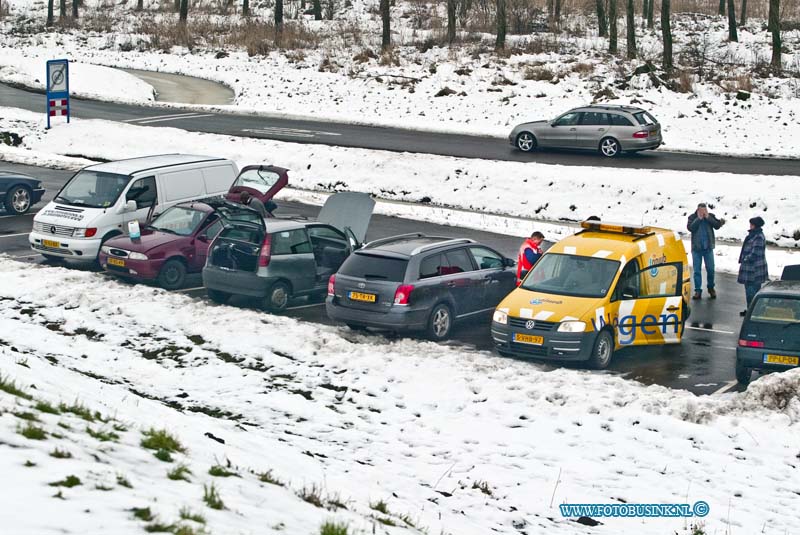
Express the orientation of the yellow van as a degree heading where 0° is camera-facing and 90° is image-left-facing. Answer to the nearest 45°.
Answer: approximately 45°

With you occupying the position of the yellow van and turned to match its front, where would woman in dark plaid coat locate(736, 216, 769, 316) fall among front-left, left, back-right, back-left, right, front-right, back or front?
back

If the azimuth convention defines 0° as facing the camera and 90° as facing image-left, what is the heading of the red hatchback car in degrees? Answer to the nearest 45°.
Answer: approximately 45°

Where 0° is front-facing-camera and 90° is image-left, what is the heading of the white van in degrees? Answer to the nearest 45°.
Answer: approximately 45°

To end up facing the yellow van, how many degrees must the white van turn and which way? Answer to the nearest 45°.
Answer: approximately 90° to its left

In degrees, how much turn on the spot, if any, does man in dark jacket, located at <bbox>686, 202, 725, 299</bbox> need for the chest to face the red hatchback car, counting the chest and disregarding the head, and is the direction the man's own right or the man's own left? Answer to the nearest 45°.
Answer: approximately 90° to the man's own right
